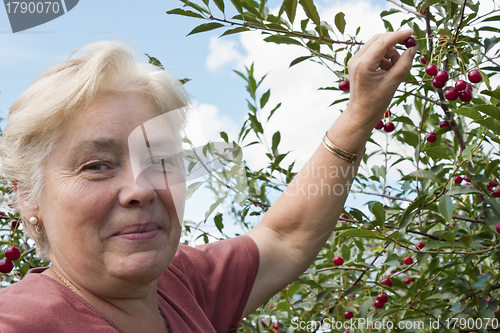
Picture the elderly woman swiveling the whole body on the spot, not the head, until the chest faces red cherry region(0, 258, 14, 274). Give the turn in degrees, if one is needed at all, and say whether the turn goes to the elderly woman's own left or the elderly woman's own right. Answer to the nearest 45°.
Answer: approximately 180°

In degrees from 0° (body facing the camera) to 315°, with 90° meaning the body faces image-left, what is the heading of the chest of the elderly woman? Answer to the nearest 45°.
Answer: approximately 315°

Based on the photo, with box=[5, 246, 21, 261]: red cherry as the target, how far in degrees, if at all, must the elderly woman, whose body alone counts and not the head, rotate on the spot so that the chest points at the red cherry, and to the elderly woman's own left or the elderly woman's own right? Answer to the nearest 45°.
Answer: approximately 180°

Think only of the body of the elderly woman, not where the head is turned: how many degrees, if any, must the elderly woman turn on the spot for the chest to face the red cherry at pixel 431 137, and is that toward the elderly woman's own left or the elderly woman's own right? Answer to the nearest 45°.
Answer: approximately 90° to the elderly woman's own left

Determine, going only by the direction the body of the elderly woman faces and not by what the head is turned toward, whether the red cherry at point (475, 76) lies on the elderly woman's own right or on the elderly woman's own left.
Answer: on the elderly woman's own left

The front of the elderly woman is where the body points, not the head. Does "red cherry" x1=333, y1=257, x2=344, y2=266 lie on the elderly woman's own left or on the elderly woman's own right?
on the elderly woman's own left

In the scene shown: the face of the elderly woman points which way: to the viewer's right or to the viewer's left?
to the viewer's right
